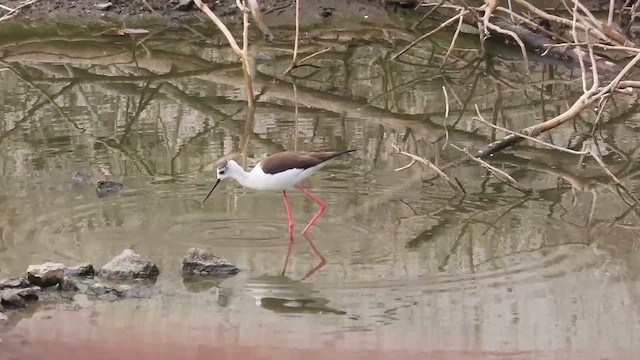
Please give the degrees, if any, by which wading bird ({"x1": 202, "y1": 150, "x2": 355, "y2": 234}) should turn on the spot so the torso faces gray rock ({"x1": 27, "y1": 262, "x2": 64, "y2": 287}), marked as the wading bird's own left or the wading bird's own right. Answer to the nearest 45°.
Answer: approximately 45° to the wading bird's own left

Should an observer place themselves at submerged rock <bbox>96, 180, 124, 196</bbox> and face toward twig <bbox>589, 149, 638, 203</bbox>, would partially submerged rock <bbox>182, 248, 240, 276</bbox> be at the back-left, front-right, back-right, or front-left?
front-right

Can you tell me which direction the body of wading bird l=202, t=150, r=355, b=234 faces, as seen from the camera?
to the viewer's left

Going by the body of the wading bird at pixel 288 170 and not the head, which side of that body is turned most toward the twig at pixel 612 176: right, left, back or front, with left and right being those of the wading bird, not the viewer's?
back

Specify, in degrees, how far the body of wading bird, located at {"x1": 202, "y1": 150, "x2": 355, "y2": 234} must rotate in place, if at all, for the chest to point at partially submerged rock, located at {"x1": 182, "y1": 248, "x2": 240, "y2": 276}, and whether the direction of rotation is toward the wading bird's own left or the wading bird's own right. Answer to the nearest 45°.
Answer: approximately 45° to the wading bird's own left

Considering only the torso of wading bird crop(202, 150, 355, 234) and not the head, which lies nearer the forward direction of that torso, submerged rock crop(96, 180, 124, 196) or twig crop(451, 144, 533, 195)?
the submerged rock

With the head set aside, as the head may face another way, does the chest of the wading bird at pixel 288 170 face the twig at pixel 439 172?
no

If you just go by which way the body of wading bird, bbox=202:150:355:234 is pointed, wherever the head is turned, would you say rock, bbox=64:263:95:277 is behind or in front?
in front

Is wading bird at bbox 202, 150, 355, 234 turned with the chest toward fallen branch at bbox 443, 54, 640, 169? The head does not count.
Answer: no

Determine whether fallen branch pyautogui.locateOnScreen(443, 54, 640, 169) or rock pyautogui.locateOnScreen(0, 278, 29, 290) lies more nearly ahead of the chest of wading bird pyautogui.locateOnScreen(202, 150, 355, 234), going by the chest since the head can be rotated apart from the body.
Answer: the rock

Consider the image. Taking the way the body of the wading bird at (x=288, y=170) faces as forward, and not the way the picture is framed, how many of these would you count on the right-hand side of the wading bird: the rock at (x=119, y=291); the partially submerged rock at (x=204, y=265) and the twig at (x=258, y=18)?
1
